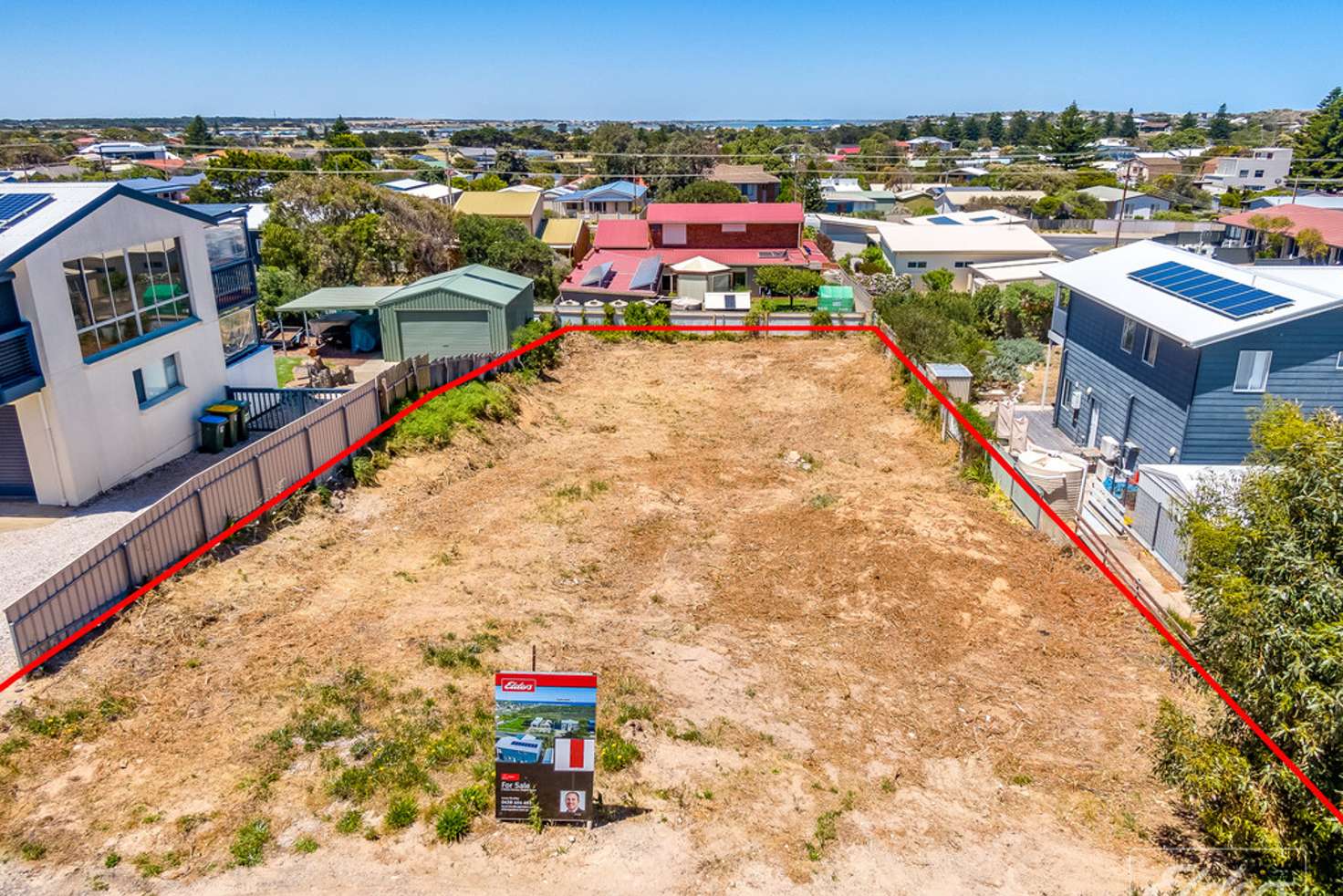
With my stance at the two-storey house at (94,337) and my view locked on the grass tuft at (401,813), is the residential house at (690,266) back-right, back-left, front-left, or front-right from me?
back-left

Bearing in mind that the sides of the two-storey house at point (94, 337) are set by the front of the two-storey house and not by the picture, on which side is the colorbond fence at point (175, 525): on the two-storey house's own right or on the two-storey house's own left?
on the two-storey house's own left

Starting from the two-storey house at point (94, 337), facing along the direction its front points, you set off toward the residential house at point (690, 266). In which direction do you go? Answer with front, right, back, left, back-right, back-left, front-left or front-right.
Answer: back

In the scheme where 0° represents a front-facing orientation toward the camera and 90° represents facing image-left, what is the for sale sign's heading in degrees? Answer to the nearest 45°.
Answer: approximately 0°

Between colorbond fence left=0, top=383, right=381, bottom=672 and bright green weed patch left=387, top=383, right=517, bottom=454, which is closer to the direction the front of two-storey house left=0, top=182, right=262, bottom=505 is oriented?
the colorbond fence

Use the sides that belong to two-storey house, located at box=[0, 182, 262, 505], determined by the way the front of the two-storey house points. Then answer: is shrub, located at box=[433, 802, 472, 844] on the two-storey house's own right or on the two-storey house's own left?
on the two-storey house's own left

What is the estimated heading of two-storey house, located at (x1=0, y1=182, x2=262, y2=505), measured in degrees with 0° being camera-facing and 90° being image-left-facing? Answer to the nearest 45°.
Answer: approximately 45°

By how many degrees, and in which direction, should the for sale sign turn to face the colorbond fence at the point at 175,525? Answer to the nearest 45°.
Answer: approximately 135° to its right

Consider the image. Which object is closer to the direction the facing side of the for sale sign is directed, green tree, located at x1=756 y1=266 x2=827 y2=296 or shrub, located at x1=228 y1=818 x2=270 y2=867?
the shrub
